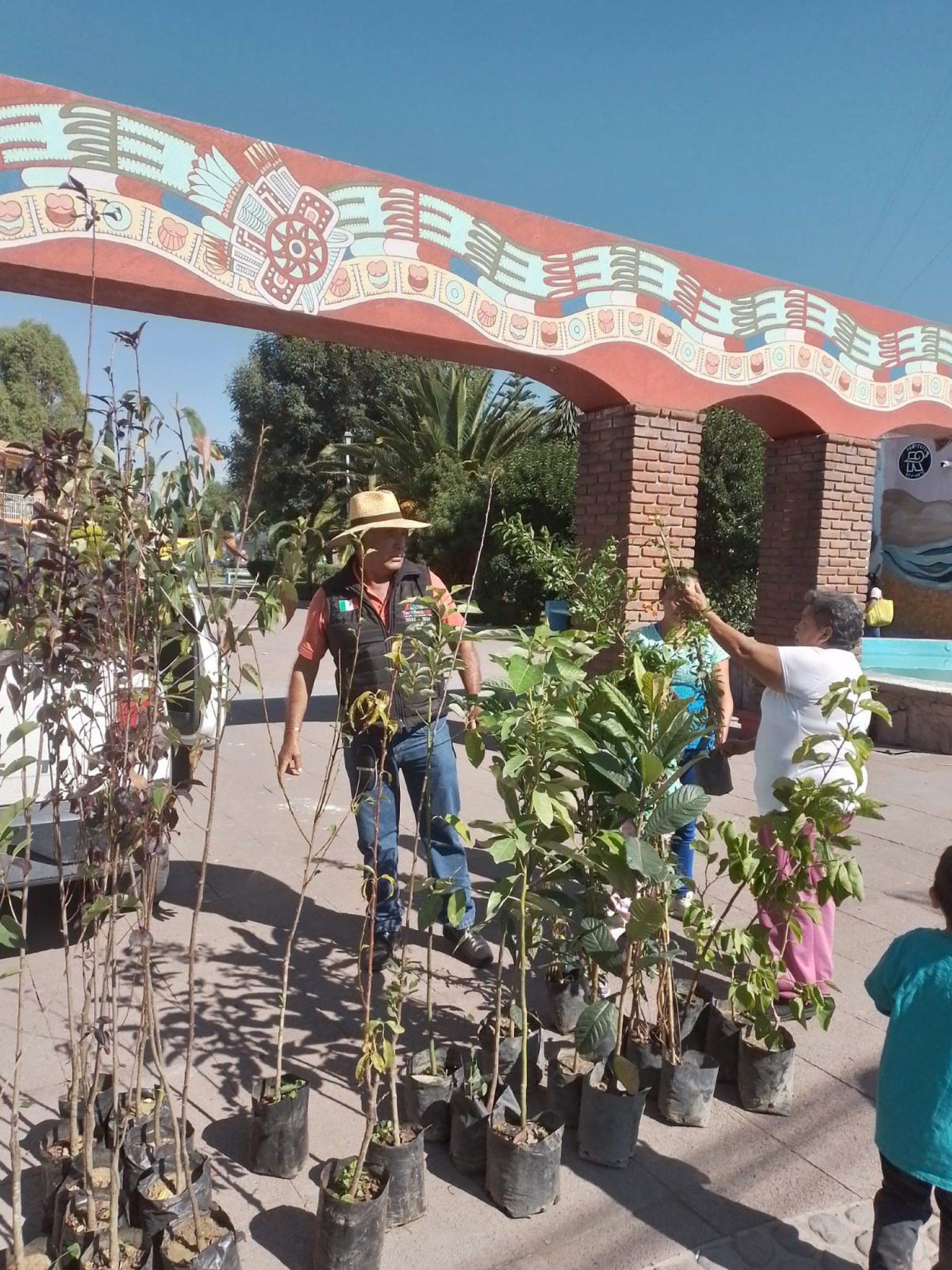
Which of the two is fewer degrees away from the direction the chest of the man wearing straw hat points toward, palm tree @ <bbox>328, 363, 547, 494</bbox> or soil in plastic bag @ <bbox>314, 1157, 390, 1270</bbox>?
the soil in plastic bag

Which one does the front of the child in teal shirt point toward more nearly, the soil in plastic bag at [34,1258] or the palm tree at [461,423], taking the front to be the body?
the palm tree

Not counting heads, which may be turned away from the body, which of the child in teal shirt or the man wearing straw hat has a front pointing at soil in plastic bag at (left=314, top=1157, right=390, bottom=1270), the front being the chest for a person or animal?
the man wearing straw hat

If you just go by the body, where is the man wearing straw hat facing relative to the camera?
toward the camera

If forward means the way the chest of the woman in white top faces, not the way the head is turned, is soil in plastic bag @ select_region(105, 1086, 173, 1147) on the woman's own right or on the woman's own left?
on the woman's own left

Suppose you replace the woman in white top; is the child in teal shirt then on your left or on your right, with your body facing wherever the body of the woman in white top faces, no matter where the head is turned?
on your left

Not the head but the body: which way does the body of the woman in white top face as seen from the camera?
to the viewer's left

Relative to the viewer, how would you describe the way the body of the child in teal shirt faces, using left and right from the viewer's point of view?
facing away from the viewer

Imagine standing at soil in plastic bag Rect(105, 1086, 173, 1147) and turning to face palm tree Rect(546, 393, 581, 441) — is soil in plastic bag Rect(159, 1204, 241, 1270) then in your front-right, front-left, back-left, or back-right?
back-right

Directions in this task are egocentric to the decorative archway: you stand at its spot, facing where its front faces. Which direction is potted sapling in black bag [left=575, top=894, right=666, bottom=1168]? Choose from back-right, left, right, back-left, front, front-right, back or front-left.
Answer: front-right

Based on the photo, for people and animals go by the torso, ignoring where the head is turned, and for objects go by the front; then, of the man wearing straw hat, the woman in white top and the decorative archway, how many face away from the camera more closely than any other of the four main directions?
0

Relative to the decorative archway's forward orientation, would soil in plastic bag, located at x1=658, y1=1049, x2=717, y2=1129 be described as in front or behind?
in front

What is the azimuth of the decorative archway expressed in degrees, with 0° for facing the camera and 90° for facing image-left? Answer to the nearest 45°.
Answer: approximately 315°

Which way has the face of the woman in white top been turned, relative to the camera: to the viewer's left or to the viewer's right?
to the viewer's left
